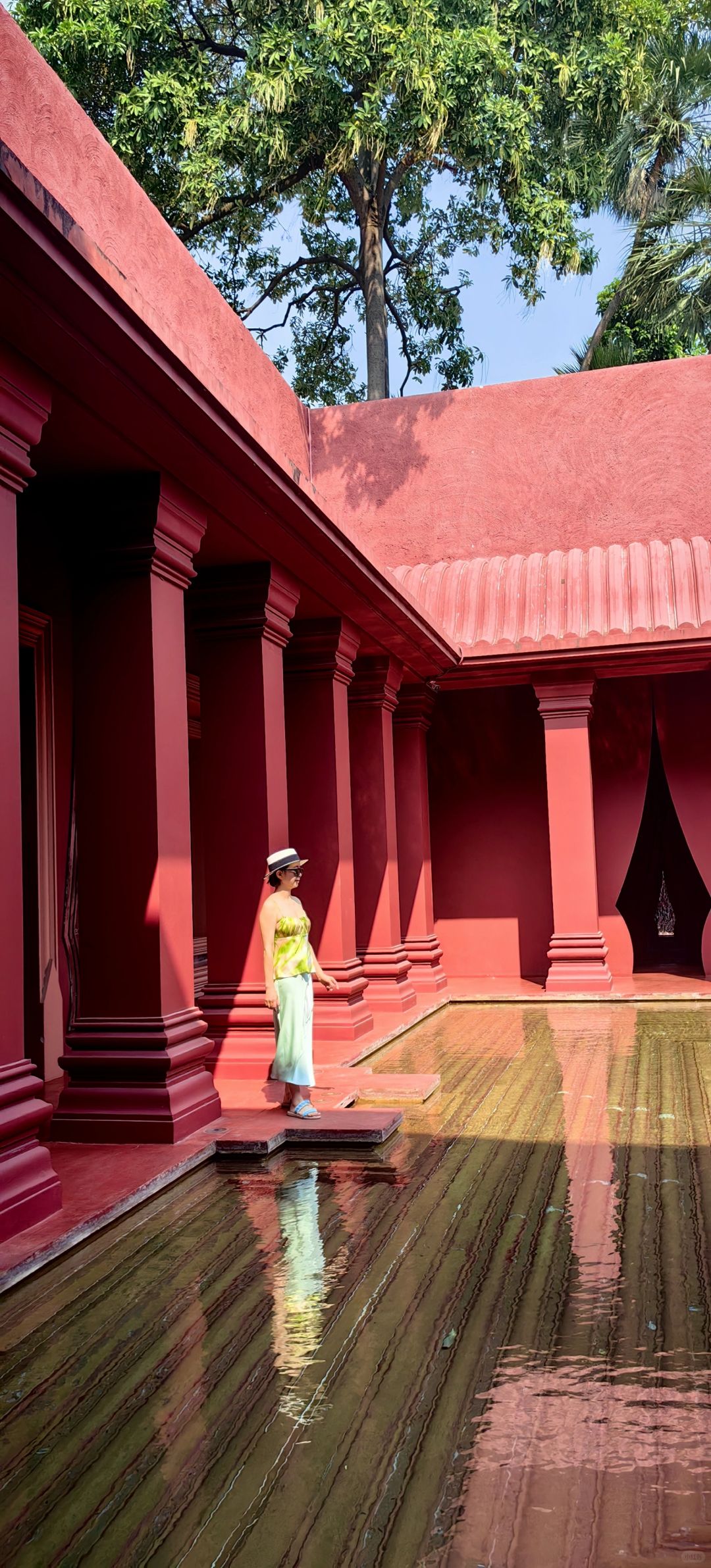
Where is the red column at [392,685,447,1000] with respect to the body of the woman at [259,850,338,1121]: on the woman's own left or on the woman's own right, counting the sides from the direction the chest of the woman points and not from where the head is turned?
on the woman's own left

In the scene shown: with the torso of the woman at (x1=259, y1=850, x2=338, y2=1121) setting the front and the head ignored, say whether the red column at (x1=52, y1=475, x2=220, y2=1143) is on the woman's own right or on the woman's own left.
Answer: on the woman's own right

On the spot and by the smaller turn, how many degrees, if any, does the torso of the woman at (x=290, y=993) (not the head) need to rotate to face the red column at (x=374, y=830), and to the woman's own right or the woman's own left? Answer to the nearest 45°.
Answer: approximately 135° to the woman's own left

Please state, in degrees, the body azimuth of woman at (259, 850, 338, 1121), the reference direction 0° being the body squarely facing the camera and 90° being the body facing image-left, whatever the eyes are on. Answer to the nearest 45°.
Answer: approximately 315°

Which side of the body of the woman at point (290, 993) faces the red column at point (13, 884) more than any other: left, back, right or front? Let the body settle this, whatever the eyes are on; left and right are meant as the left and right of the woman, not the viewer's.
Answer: right

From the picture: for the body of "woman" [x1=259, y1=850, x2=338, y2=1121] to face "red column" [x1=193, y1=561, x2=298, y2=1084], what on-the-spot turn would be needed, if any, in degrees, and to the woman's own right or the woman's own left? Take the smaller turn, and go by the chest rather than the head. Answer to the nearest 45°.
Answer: approximately 135° to the woman's own left

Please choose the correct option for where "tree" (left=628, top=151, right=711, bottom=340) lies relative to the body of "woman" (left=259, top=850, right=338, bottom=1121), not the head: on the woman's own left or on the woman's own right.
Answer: on the woman's own left

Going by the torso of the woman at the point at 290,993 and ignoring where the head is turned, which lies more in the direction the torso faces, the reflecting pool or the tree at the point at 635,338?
the reflecting pool

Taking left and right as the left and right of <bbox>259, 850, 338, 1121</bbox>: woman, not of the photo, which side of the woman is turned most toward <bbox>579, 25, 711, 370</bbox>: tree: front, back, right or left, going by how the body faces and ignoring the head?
left

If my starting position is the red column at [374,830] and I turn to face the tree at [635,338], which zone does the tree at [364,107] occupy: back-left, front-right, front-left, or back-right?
front-left

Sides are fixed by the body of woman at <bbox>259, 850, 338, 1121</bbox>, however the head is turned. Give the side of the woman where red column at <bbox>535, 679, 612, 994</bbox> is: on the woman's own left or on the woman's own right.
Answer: on the woman's own left
